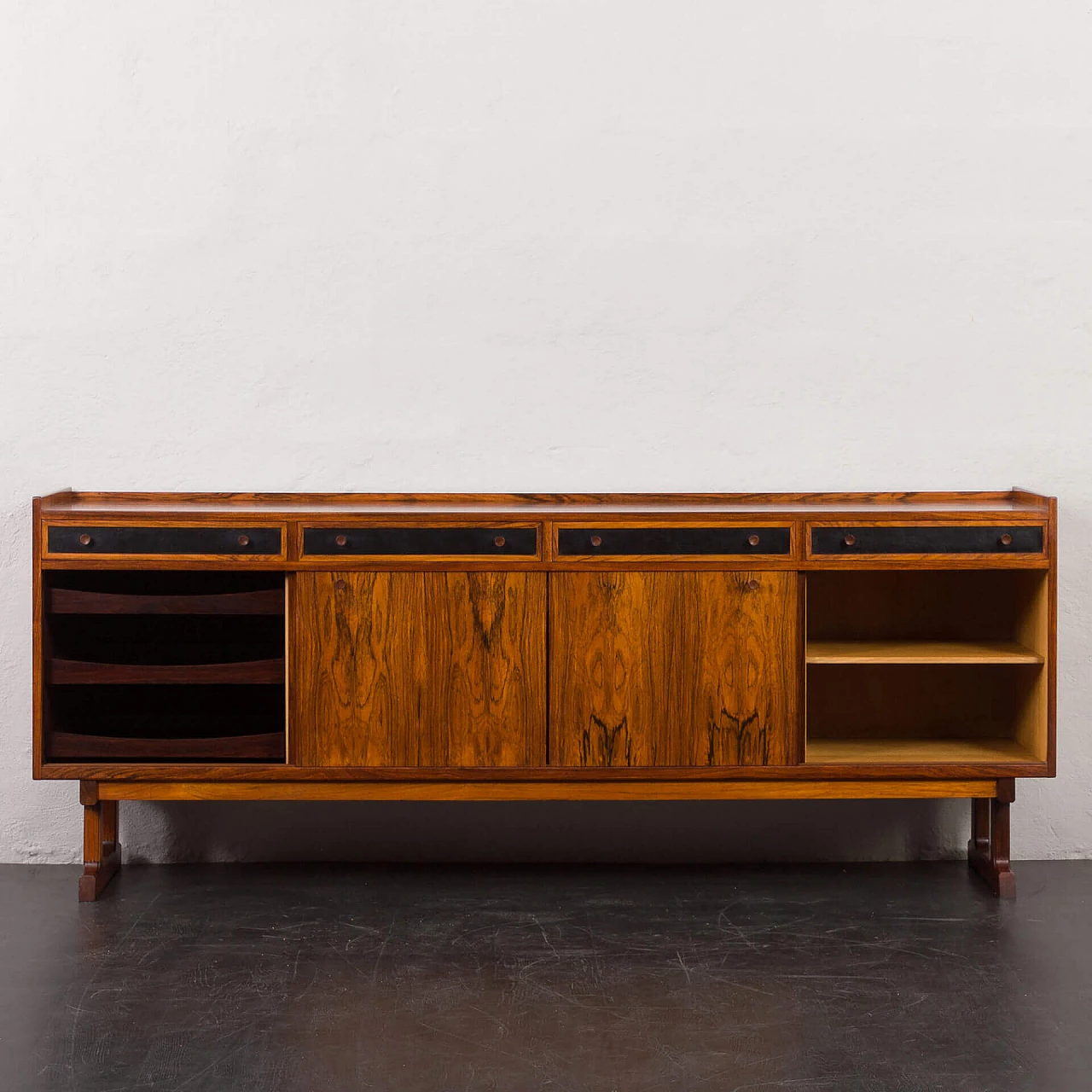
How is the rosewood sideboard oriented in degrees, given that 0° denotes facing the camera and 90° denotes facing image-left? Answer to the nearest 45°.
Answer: approximately 0°
